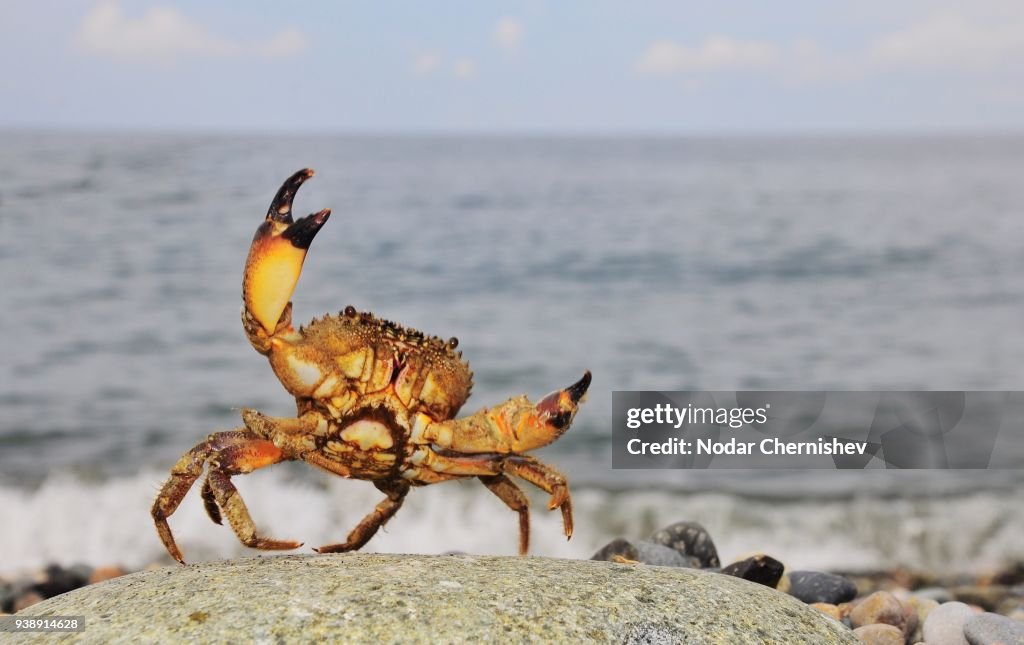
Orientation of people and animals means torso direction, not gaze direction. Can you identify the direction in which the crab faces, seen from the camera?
facing the viewer

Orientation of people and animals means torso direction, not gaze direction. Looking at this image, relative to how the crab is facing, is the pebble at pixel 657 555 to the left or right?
on its left

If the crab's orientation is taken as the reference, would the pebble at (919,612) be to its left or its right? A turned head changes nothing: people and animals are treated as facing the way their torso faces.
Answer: on its left

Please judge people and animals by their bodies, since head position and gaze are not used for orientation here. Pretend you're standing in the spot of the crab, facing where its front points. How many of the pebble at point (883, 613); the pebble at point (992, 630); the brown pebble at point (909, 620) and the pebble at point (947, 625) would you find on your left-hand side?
4

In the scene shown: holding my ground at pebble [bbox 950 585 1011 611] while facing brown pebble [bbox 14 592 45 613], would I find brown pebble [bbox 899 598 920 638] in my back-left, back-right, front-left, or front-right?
front-left

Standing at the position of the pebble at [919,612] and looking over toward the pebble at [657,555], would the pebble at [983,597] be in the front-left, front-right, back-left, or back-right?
back-right

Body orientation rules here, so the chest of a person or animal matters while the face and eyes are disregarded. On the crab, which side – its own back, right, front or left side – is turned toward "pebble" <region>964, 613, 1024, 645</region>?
left

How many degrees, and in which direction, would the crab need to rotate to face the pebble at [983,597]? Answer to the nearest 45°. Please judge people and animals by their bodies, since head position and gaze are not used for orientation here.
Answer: approximately 135° to its left

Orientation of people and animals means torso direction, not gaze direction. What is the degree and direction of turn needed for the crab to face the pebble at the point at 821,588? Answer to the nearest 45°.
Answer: approximately 135° to its left

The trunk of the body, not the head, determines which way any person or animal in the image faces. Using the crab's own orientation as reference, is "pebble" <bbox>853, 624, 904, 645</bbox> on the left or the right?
on its left

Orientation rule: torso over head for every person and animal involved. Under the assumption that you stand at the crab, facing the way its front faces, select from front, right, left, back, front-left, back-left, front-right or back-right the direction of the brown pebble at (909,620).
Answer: left

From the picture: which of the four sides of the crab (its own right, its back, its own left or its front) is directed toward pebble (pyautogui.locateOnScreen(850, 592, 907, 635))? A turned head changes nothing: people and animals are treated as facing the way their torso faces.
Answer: left
